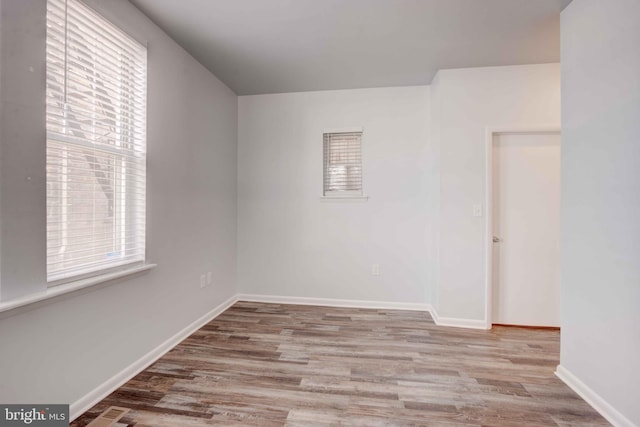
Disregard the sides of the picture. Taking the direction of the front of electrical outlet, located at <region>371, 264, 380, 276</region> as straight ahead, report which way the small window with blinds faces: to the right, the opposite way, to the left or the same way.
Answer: the same way

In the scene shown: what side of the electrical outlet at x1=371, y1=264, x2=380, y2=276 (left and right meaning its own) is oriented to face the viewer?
front

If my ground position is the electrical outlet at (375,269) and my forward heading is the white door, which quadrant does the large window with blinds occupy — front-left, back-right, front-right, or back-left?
back-right

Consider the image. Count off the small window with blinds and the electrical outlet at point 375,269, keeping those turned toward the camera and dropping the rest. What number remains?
2

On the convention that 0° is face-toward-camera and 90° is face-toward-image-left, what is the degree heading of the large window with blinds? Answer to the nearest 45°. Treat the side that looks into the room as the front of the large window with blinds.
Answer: approximately 315°

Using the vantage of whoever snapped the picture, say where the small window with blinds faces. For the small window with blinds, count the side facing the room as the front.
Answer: facing the viewer

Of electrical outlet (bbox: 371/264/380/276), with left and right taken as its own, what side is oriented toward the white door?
left

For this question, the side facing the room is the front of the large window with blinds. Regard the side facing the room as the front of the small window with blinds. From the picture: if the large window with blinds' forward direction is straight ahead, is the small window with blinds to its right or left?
on its left

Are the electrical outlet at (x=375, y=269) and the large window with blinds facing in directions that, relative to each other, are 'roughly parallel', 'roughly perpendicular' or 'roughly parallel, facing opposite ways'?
roughly perpendicular

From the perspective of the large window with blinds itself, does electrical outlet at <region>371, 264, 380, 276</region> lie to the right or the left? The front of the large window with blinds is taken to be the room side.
on its left

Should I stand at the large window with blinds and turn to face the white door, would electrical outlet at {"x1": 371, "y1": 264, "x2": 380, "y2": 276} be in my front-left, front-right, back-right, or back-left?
front-left

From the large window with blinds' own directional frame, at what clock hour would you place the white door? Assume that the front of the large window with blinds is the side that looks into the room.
The white door is roughly at 11 o'clock from the large window with blinds.
